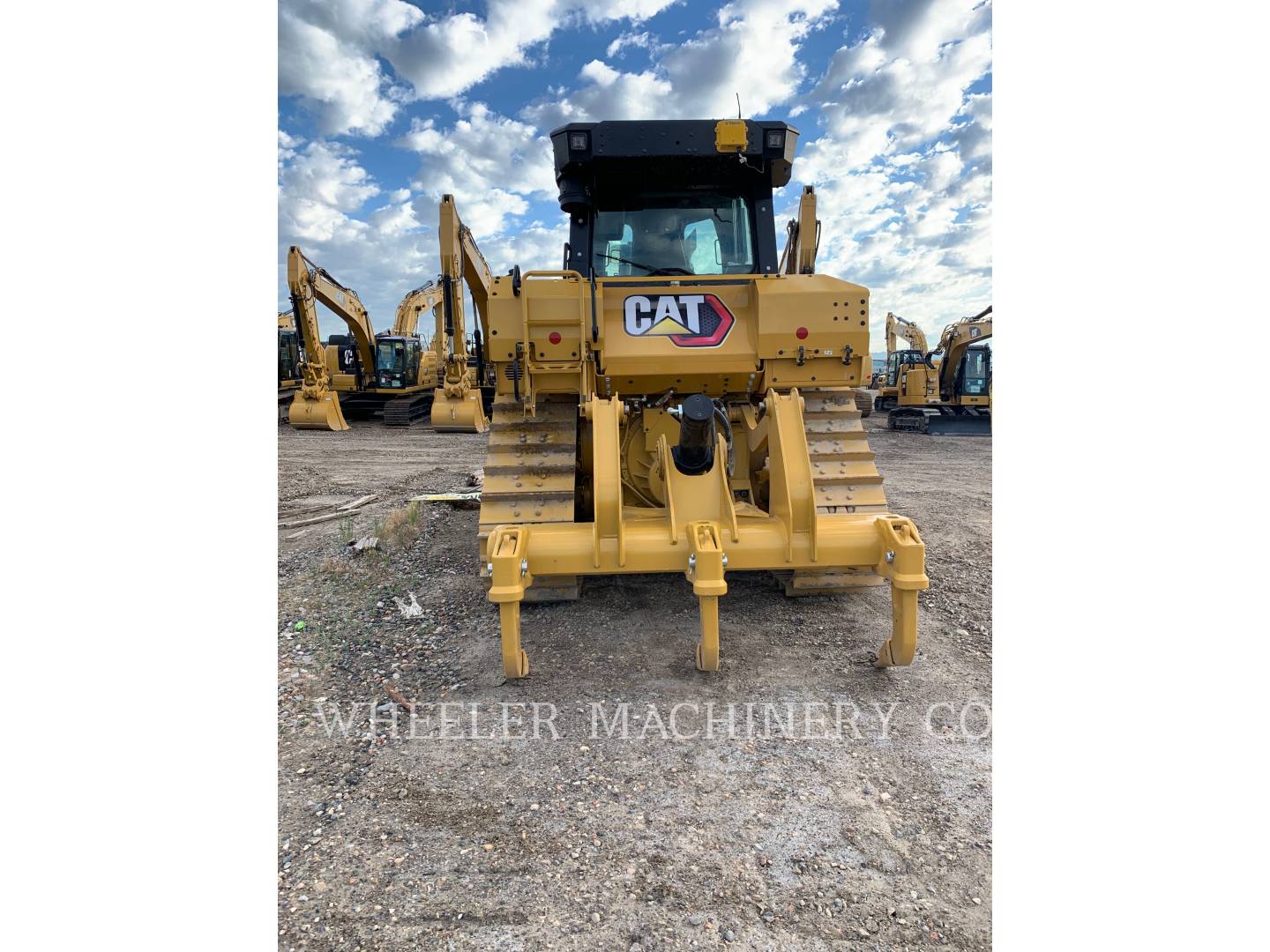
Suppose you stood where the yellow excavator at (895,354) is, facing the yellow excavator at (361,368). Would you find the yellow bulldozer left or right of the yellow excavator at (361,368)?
left

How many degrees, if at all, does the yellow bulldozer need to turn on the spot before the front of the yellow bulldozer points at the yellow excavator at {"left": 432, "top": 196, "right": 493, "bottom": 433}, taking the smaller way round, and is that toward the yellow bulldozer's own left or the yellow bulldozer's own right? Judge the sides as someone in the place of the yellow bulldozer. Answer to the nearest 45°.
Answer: approximately 45° to the yellow bulldozer's own left

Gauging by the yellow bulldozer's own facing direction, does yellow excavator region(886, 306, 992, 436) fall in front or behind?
in front

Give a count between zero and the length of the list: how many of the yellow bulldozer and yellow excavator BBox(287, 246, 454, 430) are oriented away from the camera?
1

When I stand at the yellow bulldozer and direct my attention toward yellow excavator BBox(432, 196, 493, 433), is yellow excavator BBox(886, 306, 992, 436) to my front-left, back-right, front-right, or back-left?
front-right

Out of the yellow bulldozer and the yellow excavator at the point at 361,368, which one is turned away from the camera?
the yellow bulldozer

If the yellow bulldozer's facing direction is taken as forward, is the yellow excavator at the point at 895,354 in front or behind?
in front

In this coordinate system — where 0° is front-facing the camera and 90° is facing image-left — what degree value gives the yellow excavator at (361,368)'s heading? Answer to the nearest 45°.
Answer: approximately 45°

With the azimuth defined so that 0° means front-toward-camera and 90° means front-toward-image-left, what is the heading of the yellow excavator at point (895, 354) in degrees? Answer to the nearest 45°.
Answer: approximately 45°

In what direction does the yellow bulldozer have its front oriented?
away from the camera
